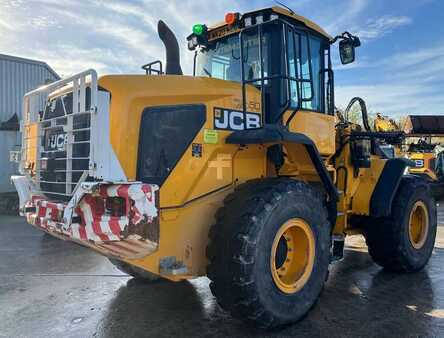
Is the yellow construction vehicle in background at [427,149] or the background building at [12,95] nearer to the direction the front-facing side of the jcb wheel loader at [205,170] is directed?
the yellow construction vehicle in background

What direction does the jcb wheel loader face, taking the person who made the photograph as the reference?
facing away from the viewer and to the right of the viewer

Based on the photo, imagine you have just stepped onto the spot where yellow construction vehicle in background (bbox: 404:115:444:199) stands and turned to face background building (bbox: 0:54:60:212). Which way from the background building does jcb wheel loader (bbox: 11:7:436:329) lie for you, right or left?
left

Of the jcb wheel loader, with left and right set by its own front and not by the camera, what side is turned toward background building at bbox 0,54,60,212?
left

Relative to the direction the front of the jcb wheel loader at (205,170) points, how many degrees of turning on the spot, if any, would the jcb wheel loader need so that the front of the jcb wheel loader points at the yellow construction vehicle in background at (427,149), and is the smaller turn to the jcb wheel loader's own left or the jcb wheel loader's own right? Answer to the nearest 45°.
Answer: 0° — it already faces it
